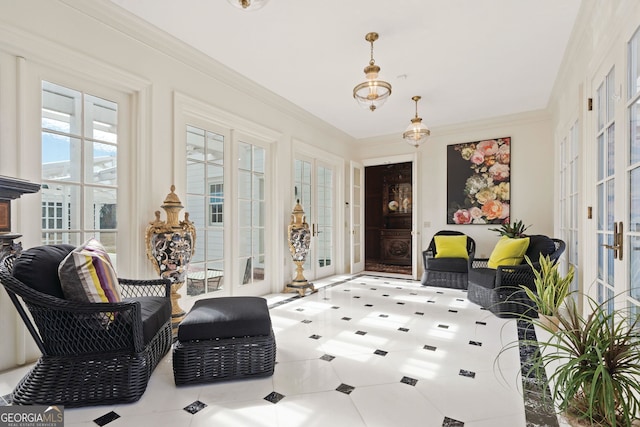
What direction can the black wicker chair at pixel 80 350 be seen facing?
to the viewer's right

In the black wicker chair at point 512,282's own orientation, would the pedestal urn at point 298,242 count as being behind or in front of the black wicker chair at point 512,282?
in front

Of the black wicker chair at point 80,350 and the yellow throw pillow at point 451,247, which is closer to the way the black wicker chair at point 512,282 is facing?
the black wicker chair

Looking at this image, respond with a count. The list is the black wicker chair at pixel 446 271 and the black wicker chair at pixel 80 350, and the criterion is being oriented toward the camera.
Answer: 1

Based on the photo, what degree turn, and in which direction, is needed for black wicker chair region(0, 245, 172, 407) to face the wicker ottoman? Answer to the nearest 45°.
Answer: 0° — it already faces it

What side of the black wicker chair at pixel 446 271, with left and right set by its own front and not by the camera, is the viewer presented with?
front

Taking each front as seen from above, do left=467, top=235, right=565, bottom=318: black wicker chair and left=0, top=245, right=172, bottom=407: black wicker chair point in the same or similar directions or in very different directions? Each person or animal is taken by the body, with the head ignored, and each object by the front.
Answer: very different directions

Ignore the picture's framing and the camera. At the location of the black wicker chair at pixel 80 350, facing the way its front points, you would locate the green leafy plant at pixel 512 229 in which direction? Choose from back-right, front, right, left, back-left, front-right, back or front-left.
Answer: front

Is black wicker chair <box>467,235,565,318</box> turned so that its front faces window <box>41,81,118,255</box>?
yes

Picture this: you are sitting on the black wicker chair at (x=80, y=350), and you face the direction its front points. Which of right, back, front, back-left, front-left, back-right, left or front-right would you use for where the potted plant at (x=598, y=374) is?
front-right

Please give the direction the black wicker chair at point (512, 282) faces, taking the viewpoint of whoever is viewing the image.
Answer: facing the viewer and to the left of the viewer

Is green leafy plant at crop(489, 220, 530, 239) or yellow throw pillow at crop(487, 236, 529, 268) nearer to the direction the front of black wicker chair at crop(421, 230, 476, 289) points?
the yellow throw pillow

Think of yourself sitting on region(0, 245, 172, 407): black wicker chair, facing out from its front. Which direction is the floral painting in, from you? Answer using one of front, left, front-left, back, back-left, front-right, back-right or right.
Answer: front
